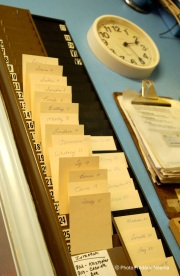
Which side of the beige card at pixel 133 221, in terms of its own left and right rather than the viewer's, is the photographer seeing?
front

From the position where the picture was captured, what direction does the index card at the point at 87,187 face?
facing the viewer

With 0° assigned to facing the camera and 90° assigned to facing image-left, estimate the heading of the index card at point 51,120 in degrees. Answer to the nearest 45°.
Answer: approximately 0°

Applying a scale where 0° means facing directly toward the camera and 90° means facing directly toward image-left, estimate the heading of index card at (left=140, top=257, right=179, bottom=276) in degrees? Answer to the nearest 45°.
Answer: approximately 0°

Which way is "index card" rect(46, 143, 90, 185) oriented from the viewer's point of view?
toward the camera
